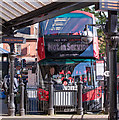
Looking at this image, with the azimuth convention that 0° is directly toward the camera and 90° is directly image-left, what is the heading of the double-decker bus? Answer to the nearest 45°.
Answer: approximately 0°

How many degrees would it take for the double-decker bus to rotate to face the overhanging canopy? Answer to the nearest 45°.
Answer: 0° — it already faces it
